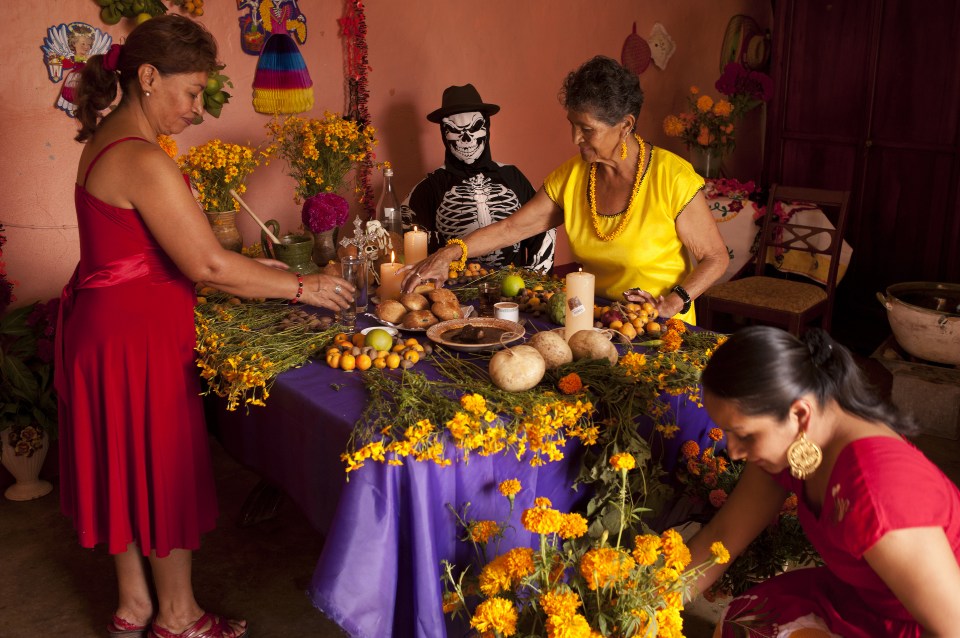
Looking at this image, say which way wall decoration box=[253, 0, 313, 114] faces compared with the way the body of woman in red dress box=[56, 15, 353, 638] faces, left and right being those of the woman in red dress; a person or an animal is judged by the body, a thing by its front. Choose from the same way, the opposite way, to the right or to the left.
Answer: to the right

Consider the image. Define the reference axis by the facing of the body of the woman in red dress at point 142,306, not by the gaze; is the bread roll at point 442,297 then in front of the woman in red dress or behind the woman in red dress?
in front

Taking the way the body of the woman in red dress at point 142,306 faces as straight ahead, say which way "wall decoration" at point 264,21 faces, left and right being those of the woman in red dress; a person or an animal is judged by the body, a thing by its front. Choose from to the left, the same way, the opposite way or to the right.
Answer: to the right

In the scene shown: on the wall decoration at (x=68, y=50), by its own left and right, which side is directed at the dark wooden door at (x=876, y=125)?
left

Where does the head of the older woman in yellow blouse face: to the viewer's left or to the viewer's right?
to the viewer's left

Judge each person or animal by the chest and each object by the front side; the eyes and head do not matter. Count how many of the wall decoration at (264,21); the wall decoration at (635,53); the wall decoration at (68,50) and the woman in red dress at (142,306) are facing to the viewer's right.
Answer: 1

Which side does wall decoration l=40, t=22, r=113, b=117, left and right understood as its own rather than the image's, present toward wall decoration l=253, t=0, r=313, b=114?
left

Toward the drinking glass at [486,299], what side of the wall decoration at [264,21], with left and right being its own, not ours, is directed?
front

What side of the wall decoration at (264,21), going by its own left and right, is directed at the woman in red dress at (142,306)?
front

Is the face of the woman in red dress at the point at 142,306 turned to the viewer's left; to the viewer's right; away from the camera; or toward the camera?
to the viewer's right

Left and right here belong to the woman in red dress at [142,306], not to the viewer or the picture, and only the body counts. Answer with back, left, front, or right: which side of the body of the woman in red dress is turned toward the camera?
right

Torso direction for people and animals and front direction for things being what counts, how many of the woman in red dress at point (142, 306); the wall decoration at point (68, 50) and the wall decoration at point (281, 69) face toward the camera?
2
